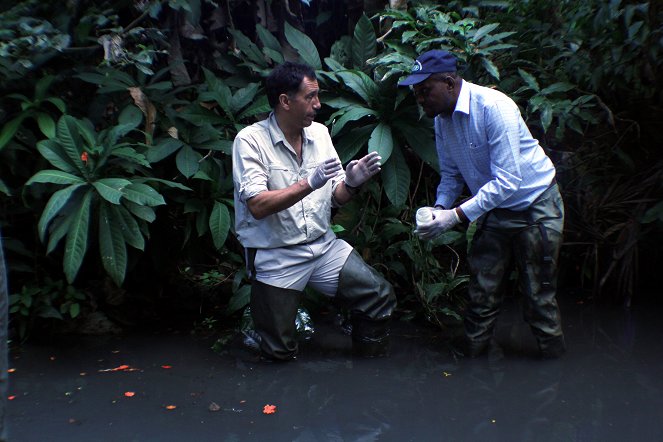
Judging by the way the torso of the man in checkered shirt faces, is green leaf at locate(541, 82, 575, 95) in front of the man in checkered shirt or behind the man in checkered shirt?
behind

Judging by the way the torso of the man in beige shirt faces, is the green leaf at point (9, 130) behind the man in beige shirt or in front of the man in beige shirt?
behind

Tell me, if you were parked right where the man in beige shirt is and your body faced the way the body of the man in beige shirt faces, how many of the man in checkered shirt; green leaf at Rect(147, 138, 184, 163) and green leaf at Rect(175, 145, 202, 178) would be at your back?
2

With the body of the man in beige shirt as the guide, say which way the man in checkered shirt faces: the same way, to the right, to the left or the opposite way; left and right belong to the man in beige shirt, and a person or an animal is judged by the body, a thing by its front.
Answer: to the right

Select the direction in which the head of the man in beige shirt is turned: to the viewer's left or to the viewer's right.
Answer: to the viewer's right

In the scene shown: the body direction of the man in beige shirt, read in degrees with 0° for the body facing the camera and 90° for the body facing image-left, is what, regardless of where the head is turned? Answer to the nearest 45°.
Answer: approximately 315°

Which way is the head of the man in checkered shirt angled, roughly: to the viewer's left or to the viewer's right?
to the viewer's left

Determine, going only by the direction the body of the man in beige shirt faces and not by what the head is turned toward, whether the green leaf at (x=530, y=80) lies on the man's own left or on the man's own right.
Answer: on the man's own left

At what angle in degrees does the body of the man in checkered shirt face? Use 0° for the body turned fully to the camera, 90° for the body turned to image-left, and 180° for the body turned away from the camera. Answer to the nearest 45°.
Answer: approximately 45°

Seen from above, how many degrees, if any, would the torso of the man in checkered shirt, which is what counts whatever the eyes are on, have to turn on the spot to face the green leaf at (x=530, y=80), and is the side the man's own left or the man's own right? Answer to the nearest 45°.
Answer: approximately 135° to the man's own right
